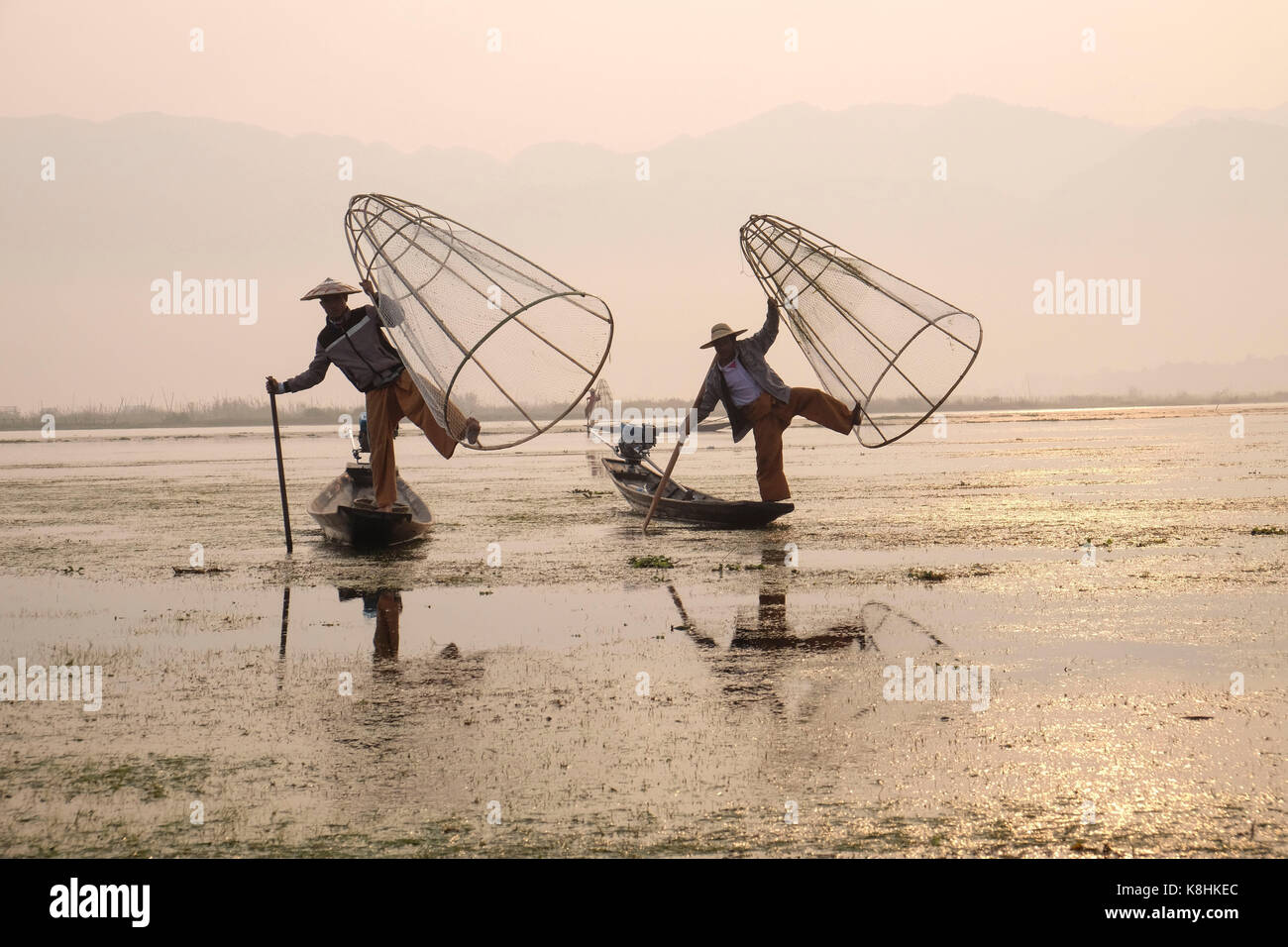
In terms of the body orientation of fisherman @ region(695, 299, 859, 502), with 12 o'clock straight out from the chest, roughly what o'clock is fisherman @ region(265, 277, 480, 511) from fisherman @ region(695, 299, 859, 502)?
fisherman @ region(265, 277, 480, 511) is roughly at 2 o'clock from fisherman @ region(695, 299, 859, 502).

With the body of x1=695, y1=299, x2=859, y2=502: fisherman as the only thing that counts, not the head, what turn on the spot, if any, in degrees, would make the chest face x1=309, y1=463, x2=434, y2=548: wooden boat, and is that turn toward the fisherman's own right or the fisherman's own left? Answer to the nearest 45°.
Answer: approximately 90° to the fisherman's own right

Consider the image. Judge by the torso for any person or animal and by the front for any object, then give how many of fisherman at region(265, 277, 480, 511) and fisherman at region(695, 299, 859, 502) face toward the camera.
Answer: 2

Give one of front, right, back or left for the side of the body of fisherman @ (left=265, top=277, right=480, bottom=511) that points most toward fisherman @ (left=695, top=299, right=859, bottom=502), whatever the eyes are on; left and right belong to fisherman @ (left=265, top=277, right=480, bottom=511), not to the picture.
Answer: left

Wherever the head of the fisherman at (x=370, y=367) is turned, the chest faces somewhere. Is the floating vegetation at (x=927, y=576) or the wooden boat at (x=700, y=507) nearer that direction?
the floating vegetation

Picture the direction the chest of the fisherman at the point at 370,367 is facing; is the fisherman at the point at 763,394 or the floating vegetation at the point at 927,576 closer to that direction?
the floating vegetation

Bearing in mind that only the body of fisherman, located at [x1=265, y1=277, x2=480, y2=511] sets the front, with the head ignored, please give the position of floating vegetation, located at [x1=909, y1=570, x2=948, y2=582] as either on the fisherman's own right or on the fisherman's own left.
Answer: on the fisherman's own left

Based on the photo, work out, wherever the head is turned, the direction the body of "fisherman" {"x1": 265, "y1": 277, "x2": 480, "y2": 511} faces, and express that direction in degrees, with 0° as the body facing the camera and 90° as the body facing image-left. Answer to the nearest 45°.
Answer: approximately 0°
